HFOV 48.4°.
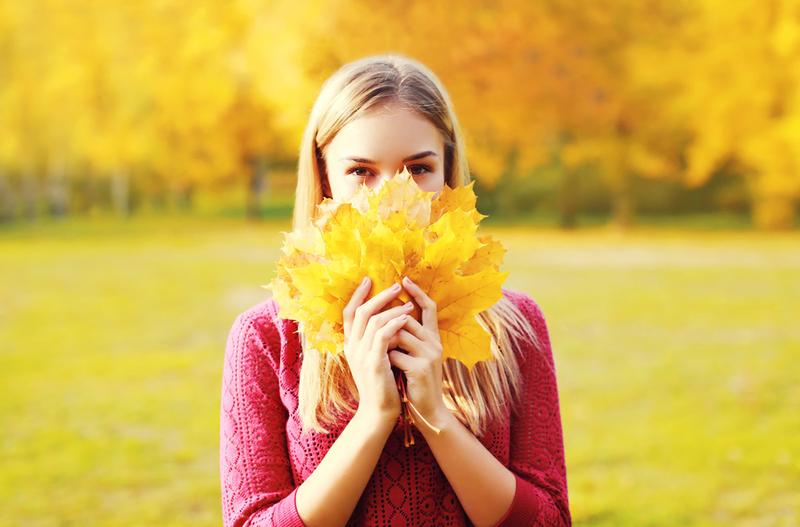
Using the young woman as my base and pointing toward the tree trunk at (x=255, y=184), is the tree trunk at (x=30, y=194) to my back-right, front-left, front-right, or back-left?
front-left

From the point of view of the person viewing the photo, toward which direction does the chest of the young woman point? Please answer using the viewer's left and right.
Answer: facing the viewer

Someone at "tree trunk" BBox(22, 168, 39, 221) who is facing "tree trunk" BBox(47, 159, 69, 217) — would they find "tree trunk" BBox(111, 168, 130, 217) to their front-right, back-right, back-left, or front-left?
front-right

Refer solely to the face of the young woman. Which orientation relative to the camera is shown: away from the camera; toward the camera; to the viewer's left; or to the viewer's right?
toward the camera

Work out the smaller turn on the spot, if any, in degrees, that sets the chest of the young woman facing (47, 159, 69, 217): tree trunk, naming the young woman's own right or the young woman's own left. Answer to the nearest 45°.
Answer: approximately 135° to the young woman's own right

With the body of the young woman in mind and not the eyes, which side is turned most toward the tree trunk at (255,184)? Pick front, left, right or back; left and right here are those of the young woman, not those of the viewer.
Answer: back

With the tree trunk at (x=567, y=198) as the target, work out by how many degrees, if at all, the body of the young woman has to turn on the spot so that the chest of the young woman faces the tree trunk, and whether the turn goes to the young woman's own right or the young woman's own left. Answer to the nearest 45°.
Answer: approximately 180°

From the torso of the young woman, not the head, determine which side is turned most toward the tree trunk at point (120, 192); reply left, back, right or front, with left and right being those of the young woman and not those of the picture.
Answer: back

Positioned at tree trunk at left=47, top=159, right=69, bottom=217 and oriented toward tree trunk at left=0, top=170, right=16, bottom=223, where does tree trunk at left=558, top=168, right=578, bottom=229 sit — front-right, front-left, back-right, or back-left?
back-left

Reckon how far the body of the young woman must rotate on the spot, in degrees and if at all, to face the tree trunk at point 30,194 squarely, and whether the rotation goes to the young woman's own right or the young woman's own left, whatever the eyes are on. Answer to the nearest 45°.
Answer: approximately 135° to the young woman's own right

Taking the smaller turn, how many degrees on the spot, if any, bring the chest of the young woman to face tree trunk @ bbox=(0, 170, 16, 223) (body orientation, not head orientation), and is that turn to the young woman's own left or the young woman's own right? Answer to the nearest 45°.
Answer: approximately 135° to the young woman's own right

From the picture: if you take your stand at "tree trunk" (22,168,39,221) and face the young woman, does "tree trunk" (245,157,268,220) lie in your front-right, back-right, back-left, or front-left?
front-left
